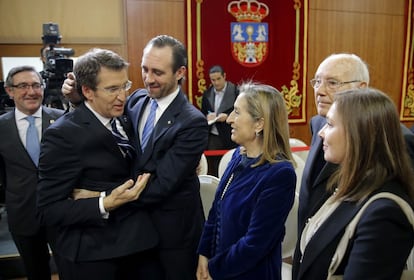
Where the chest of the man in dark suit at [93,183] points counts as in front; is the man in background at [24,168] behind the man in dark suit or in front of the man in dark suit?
behind

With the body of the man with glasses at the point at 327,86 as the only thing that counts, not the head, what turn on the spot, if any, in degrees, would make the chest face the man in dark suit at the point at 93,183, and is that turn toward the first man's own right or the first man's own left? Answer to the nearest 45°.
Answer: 0° — they already face them

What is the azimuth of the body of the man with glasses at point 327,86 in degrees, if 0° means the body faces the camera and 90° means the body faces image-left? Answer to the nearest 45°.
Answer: approximately 45°

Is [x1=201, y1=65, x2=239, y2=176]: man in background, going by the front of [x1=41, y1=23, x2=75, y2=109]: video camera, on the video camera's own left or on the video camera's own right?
on the video camera's own left

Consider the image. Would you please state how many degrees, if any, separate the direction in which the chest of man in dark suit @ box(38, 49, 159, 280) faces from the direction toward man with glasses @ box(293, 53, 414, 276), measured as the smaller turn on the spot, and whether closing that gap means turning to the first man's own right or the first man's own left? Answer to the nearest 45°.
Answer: approximately 45° to the first man's own left

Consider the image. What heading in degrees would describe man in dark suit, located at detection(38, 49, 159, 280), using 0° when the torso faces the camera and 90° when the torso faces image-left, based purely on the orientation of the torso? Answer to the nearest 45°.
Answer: approximately 315°

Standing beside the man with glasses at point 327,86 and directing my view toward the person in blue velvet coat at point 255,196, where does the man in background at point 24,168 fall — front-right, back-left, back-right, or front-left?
front-right

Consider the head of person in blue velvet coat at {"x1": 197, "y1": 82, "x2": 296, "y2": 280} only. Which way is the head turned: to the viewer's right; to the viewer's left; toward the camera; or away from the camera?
to the viewer's left

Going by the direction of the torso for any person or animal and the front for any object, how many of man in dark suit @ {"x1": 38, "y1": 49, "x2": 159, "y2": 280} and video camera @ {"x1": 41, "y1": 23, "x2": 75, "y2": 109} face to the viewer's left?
0

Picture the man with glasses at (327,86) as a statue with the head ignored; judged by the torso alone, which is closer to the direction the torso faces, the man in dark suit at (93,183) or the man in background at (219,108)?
the man in dark suit

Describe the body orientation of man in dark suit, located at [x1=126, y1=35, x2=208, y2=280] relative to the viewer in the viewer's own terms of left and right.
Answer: facing the viewer and to the left of the viewer
